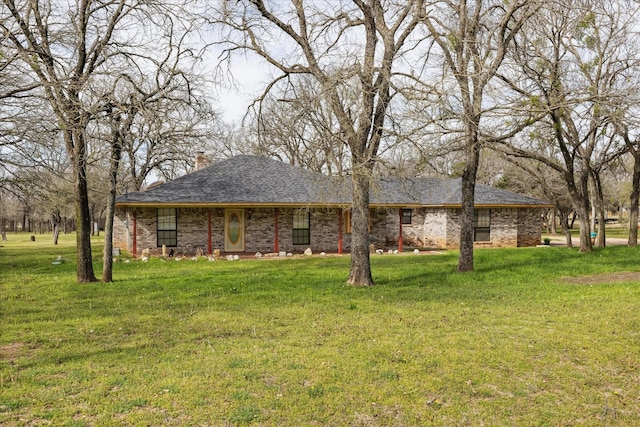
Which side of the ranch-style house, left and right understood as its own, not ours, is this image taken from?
front
